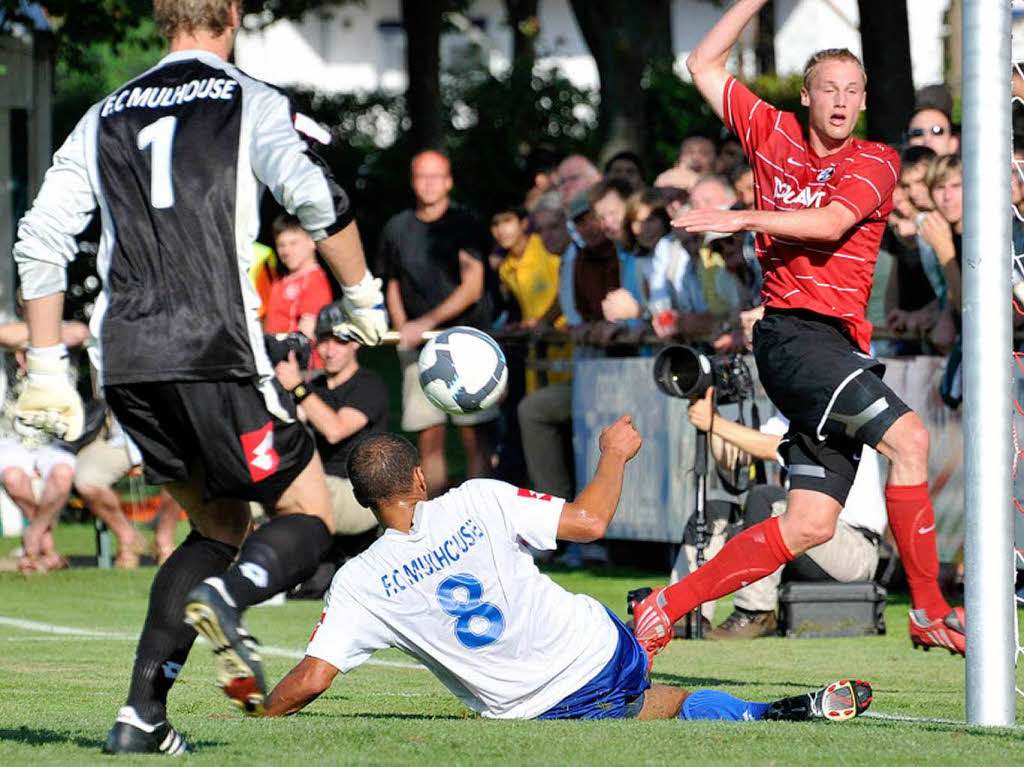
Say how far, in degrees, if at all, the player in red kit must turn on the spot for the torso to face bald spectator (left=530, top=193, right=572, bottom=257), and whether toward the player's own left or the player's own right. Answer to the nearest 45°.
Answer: approximately 180°

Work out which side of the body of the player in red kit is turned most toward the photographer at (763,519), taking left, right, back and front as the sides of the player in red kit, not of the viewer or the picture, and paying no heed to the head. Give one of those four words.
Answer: back

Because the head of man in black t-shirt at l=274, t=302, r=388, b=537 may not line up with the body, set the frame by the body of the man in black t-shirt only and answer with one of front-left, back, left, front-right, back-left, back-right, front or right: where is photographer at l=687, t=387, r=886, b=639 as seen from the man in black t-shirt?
left

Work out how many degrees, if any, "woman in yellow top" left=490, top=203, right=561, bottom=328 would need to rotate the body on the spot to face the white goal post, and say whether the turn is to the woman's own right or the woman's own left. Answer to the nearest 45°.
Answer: approximately 45° to the woman's own left

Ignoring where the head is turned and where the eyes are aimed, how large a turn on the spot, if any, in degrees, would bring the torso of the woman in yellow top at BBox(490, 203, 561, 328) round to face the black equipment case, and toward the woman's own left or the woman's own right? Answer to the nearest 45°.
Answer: approximately 45° to the woman's own left

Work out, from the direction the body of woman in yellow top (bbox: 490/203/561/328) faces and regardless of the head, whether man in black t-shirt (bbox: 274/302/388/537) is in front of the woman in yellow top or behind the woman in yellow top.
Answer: in front

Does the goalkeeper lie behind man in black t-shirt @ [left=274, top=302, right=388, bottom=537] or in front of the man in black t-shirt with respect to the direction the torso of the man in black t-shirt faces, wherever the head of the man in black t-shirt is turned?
in front

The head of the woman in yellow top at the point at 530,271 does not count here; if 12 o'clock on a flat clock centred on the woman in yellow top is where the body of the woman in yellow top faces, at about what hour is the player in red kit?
The player in red kit is roughly at 10 o'clock from the woman in yellow top.

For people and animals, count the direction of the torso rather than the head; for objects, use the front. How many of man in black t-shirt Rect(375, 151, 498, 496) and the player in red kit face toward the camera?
2

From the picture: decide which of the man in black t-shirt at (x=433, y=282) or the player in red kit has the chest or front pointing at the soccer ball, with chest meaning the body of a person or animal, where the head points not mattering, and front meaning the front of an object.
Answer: the man in black t-shirt

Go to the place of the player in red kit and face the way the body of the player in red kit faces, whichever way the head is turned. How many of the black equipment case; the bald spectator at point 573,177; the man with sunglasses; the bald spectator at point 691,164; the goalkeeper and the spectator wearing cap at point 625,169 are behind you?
5

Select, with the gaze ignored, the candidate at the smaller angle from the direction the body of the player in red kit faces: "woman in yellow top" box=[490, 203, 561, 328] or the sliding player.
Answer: the sliding player

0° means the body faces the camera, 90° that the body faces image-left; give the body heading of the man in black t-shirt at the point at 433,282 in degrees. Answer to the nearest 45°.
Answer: approximately 0°
